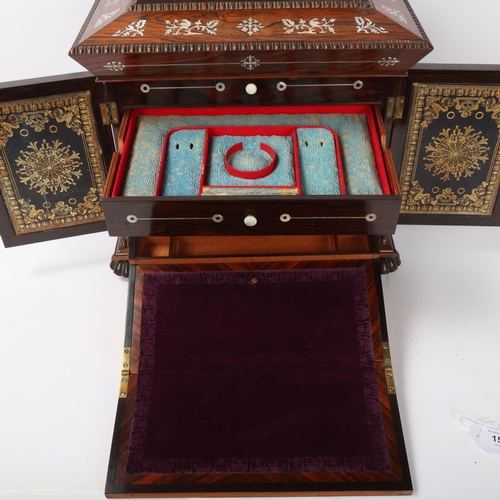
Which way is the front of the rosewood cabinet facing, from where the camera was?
facing the viewer
